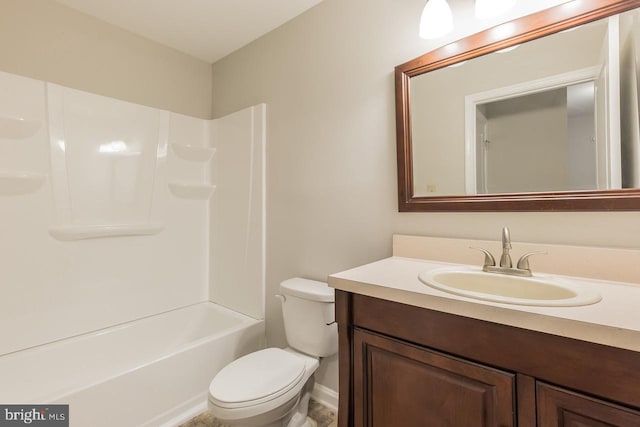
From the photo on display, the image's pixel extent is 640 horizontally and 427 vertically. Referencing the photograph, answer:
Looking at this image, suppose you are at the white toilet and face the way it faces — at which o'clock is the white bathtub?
The white bathtub is roughly at 2 o'clock from the white toilet.

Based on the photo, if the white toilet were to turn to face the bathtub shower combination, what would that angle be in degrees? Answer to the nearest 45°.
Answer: approximately 90° to its right

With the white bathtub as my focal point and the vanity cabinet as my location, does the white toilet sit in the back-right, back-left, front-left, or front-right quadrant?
front-right

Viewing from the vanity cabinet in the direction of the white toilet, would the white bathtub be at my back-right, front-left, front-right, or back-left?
front-left

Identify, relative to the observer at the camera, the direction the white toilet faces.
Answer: facing the viewer and to the left of the viewer

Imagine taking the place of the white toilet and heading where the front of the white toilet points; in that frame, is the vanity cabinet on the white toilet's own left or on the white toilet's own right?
on the white toilet's own left
